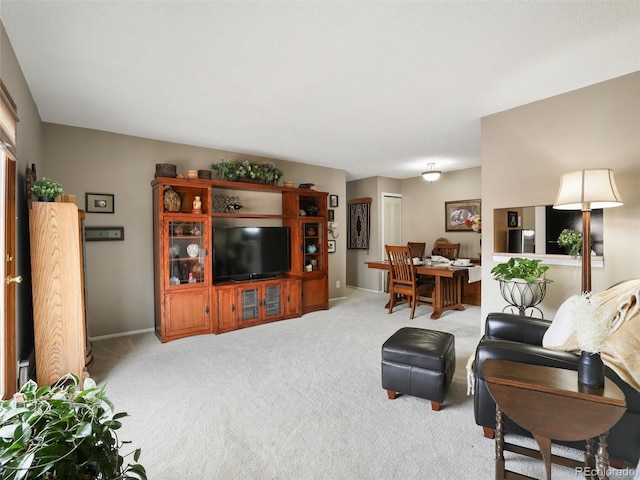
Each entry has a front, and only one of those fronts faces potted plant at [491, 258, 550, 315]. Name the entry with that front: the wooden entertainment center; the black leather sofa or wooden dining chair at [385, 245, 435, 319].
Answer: the wooden entertainment center

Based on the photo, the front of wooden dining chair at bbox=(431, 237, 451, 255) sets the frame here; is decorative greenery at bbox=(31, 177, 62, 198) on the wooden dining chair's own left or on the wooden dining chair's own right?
on the wooden dining chair's own right

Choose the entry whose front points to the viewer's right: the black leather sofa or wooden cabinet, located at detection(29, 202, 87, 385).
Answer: the wooden cabinet

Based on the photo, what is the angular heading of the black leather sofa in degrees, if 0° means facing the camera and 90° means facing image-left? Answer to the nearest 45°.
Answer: approximately 45°

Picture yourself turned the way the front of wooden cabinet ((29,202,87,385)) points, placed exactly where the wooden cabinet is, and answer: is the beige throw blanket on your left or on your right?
on your right

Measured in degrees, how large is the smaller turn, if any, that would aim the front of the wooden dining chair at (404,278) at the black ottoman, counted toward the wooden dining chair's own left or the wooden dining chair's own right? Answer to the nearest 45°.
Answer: approximately 135° to the wooden dining chair's own right

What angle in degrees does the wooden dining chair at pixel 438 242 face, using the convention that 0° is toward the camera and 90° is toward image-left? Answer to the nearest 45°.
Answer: approximately 315°

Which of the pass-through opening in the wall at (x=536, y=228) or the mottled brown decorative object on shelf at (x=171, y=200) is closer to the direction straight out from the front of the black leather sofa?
the mottled brown decorative object on shelf

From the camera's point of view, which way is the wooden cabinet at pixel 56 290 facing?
to the viewer's right

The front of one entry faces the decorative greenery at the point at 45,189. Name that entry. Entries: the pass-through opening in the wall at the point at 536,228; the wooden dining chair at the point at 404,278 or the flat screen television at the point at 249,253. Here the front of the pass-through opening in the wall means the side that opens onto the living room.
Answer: the pass-through opening in the wall

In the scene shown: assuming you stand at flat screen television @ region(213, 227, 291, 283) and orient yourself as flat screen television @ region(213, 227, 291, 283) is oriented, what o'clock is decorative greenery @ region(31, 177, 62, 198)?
The decorative greenery is roughly at 3 o'clock from the flat screen television.

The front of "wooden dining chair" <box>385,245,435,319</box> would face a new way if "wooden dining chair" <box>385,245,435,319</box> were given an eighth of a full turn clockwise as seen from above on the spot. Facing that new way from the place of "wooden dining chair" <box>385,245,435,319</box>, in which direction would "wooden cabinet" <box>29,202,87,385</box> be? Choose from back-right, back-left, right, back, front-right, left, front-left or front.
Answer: back-right

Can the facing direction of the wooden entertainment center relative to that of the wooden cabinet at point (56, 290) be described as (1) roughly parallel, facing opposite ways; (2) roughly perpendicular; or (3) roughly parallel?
roughly perpendicular

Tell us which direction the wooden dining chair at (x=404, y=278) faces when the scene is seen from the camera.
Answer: facing away from the viewer and to the right of the viewer
